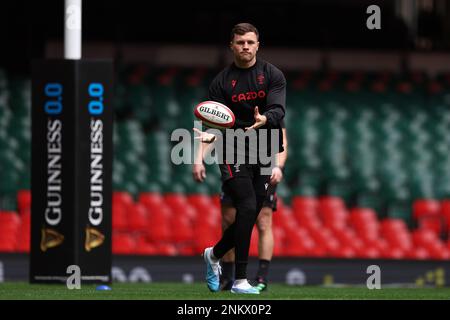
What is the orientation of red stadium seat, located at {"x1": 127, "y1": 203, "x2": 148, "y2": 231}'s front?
toward the camera

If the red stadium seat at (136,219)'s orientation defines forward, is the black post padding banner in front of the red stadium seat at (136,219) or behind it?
in front

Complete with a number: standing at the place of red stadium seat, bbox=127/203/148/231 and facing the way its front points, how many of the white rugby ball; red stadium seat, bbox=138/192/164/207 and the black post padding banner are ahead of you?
2

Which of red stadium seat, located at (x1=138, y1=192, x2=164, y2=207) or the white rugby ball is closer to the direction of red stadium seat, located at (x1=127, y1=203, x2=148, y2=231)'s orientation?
the white rugby ball

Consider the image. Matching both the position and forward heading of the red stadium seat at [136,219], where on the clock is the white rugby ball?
The white rugby ball is roughly at 12 o'clock from the red stadium seat.

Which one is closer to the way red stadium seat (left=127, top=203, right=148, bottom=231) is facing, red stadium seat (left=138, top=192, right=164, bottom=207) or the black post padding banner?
the black post padding banner

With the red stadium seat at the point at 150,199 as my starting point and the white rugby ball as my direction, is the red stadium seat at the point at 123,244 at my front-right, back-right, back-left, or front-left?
front-right

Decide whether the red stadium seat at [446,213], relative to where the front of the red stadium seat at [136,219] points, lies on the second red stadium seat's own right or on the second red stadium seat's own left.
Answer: on the second red stadium seat's own left

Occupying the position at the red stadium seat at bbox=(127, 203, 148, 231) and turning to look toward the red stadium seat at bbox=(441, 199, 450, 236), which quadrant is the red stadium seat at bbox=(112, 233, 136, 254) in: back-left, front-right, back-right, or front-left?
back-right

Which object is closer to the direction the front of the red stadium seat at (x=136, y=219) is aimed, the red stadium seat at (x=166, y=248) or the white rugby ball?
the white rugby ball
